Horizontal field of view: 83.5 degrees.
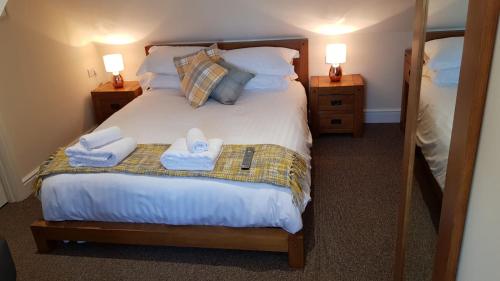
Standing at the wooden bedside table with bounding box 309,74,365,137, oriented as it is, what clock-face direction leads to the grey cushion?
The grey cushion is roughly at 2 o'clock from the wooden bedside table.

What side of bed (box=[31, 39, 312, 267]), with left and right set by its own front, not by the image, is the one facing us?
front

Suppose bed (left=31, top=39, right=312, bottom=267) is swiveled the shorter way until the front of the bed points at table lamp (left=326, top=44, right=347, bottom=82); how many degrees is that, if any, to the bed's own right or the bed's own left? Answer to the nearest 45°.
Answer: approximately 135° to the bed's own left

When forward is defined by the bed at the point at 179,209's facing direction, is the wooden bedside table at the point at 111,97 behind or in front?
behind

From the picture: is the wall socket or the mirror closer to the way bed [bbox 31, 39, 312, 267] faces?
the mirror

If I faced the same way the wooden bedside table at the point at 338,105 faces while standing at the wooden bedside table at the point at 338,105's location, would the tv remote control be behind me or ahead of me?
ahead

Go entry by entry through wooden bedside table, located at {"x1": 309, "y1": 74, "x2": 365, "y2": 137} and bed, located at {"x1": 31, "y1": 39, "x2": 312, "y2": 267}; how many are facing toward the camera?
2
